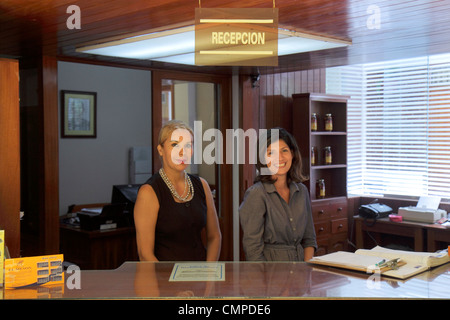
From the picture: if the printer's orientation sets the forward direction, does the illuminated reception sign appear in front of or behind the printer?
in front

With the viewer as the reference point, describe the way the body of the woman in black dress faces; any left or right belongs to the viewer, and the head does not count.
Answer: facing the viewer and to the right of the viewer

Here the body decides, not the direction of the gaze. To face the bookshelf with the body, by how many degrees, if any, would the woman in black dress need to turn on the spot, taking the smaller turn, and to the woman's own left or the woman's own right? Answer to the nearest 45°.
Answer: approximately 90° to the woman's own left

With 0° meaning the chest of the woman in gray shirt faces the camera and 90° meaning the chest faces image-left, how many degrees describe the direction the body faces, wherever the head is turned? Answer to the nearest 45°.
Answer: approximately 315°

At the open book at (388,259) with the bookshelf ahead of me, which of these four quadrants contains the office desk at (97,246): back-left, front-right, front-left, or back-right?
front-left

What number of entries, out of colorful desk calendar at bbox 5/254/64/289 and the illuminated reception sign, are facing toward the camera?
2

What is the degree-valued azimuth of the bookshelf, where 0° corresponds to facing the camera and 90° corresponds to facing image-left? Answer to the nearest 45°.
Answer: approximately 315°

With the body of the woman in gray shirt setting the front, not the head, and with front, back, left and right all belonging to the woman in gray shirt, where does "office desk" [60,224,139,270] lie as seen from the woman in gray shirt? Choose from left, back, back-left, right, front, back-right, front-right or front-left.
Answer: back

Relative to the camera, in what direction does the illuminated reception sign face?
facing the viewer

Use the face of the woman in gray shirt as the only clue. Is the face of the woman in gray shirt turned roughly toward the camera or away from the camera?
toward the camera

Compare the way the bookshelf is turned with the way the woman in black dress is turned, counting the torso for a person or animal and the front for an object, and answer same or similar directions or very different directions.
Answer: same or similar directions

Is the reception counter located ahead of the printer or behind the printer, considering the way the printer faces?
ahead
